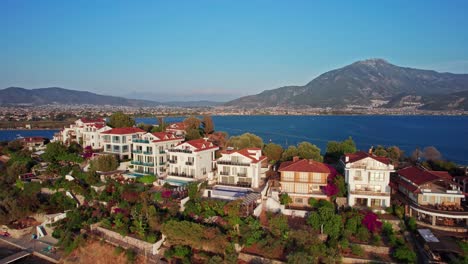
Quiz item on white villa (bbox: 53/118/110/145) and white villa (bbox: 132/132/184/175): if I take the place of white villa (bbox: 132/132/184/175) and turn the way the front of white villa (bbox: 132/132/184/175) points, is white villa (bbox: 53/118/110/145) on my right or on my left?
on my right

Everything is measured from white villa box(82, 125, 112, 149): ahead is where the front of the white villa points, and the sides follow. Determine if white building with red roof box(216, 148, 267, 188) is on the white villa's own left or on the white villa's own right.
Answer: on the white villa's own left

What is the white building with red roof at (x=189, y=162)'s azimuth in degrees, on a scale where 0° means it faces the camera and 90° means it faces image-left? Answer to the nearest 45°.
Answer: approximately 45°

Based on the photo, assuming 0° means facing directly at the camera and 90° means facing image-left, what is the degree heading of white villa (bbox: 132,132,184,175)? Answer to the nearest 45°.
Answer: approximately 45°

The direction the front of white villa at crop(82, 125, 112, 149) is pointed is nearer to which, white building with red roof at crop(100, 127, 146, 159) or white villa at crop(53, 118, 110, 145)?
the white building with red roof

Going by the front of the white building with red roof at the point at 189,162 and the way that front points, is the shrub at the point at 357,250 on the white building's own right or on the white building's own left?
on the white building's own left

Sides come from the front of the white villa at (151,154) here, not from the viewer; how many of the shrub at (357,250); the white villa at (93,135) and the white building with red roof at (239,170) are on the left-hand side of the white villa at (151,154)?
2
